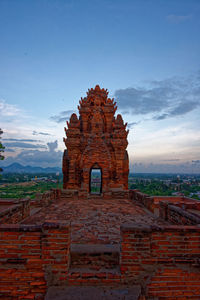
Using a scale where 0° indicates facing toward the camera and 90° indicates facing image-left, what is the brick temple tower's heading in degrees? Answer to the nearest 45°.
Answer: approximately 0°

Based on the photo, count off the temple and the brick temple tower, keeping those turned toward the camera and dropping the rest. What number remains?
2

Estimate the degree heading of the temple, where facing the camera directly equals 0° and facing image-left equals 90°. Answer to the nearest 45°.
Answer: approximately 0°
